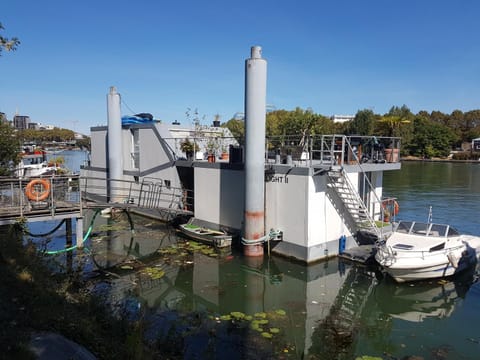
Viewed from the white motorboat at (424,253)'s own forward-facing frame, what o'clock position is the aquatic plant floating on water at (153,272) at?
The aquatic plant floating on water is roughly at 1 o'clock from the white motorboat.

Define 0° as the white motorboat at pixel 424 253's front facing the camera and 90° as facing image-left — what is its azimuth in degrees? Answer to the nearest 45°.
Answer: approximately 45°

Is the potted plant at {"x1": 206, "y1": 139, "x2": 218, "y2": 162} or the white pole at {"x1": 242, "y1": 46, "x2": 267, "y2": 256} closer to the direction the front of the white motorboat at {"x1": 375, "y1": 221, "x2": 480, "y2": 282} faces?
the white pole

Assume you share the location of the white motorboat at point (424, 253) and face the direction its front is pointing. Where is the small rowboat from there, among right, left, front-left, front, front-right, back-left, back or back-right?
front-right

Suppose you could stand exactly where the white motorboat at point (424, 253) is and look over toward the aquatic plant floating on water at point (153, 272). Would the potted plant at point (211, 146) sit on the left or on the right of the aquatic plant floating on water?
right
